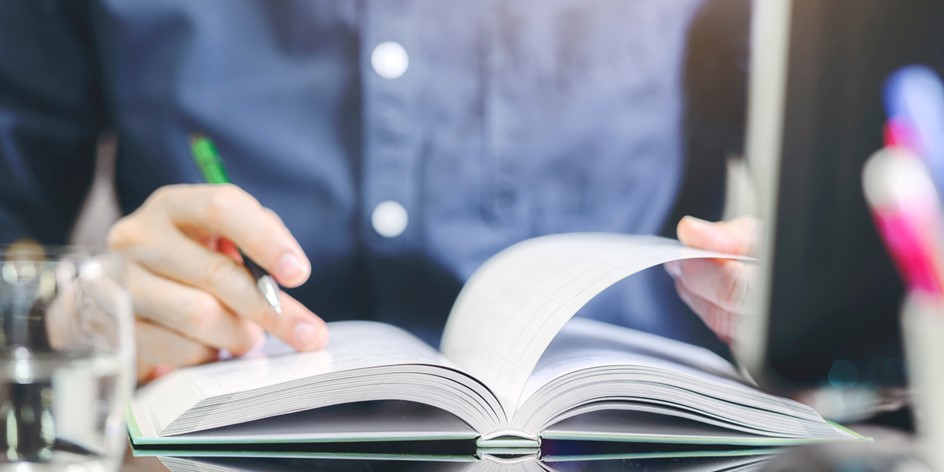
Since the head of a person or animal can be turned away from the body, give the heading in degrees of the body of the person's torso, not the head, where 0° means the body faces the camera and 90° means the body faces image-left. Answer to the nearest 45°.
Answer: approximately 0°

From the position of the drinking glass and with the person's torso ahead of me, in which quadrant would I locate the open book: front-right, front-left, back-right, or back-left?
front-right
